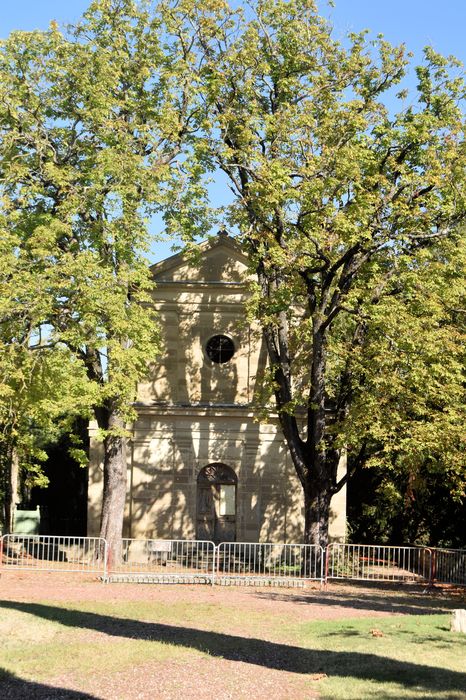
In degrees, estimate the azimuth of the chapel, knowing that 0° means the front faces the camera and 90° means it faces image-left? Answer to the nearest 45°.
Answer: approximately 0°

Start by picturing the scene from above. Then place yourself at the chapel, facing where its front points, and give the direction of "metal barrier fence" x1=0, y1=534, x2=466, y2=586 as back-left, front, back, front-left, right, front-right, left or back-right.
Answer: front

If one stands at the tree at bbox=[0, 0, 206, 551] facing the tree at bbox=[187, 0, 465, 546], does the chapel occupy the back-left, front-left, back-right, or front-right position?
front-left

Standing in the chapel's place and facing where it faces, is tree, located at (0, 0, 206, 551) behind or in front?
in front

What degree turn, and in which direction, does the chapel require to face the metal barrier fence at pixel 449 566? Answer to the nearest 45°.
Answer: approximately 45° to its left

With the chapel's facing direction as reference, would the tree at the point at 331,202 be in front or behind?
in front

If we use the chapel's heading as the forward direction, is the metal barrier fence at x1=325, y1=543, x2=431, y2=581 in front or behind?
in front
